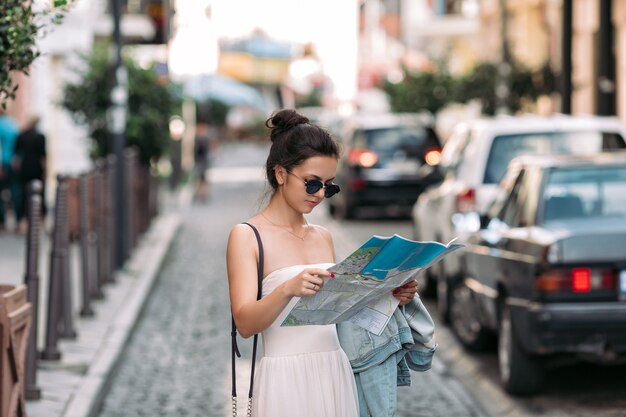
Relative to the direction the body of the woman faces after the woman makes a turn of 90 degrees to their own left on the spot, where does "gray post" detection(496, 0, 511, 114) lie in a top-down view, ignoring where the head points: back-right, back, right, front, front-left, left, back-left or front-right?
front-left

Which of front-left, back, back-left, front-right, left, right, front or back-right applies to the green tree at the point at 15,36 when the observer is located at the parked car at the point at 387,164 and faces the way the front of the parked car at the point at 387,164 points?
back

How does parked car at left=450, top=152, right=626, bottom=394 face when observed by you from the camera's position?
facing away from the viewer and to the left of the viewer

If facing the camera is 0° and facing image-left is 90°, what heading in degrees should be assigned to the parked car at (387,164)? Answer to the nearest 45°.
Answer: approximately 180°

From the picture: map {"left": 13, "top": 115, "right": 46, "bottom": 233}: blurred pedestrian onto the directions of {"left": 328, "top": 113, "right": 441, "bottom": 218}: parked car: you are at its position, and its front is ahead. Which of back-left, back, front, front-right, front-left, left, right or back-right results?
back-left

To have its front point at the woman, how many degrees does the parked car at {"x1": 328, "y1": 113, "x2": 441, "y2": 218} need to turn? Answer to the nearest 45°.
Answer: approximately 180°

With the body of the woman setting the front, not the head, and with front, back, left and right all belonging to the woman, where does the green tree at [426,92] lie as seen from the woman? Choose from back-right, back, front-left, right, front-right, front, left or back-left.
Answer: back-left

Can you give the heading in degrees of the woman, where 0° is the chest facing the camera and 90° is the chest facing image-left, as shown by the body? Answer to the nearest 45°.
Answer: approximately 315°

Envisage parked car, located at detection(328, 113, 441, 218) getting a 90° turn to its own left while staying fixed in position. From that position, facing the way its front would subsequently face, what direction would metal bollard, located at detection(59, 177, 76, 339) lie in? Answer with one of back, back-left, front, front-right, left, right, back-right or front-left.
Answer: left

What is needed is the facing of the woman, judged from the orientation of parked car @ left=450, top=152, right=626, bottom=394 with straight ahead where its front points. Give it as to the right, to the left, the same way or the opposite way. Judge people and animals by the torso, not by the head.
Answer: the opposite way
